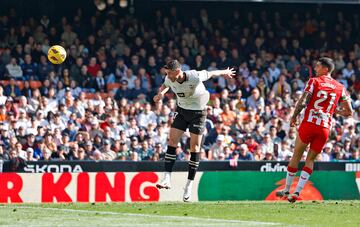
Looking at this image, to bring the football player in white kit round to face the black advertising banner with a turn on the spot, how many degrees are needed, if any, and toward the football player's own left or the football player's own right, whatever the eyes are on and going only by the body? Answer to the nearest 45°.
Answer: approximately 135° to the football player's own right

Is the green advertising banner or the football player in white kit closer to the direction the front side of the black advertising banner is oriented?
the football player in white kit

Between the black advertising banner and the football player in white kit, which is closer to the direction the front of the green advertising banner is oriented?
the football player in white kit

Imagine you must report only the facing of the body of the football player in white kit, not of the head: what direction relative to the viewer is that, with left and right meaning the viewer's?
facing the viewer and to the left of the viewer

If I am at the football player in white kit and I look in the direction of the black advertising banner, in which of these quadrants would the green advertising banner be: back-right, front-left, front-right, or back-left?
front-right

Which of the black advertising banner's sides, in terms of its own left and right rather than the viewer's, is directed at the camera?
front

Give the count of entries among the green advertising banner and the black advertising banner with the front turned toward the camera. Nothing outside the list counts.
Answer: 2

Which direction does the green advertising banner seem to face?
toward the camera

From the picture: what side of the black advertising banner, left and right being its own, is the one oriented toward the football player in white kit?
front
